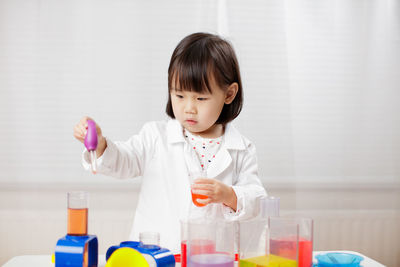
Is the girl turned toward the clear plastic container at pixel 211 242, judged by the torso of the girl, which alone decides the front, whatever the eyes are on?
yes

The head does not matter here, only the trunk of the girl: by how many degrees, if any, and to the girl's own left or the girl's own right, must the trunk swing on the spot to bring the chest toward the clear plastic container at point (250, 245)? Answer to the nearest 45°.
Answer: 0° — they already face it

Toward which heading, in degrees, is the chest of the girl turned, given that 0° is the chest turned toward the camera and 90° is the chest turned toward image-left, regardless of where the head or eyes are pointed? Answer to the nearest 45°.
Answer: approximately 0°

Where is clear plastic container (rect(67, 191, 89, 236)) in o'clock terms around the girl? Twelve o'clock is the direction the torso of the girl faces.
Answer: The clear plastic container is roughly at 1 o'clock from the girl.
